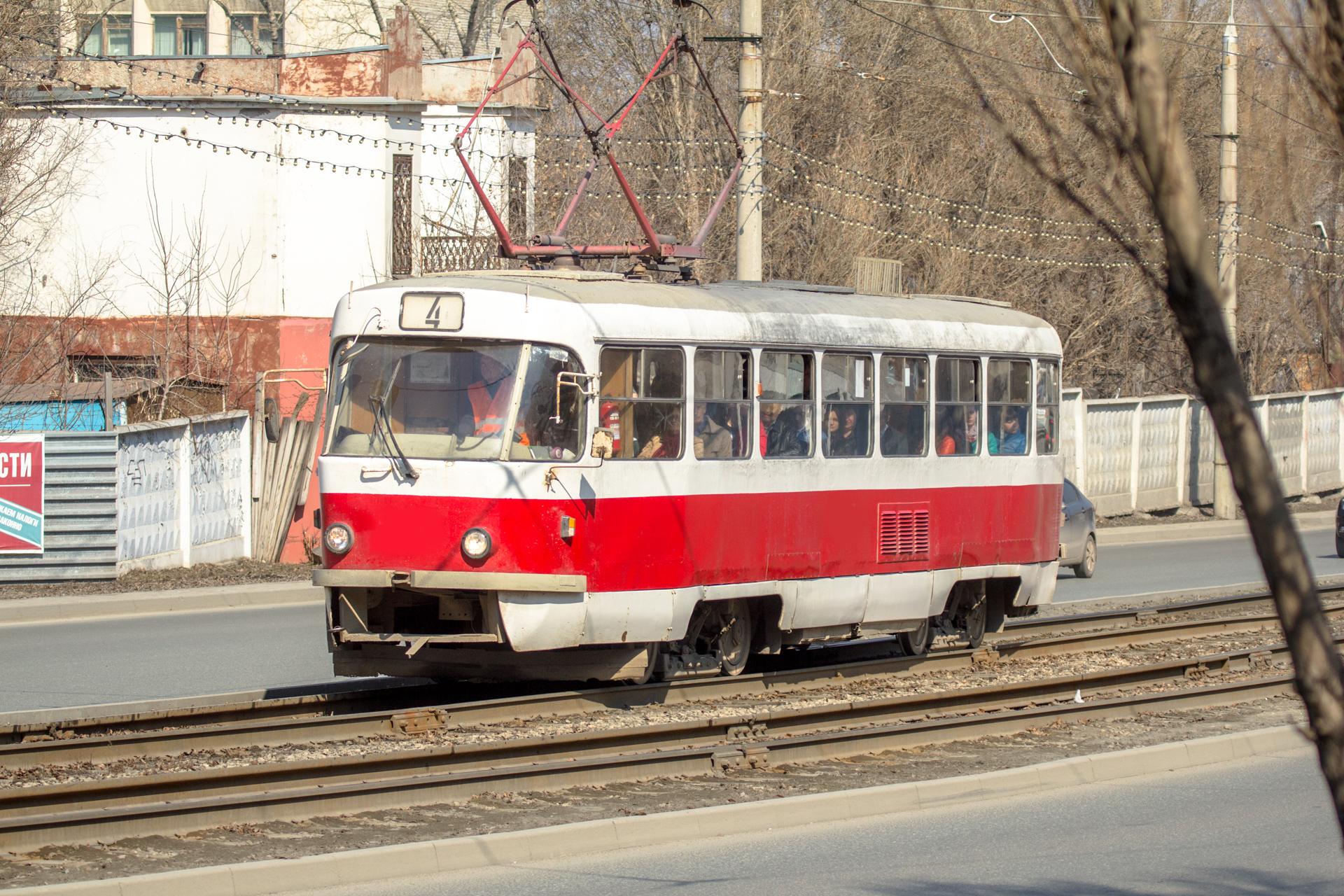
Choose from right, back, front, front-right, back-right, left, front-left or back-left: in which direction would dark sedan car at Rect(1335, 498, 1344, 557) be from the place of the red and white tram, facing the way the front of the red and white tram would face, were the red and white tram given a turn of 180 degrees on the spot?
front

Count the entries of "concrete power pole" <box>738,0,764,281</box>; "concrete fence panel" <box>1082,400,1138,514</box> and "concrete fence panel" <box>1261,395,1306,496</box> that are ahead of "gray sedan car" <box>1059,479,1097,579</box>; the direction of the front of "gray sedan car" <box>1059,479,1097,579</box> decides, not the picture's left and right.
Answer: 1

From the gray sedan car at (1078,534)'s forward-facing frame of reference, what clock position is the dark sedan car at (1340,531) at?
the dark sedan car at (1340,531) is roughly at 6 o'clock from the gray sedan car at (1078,534).

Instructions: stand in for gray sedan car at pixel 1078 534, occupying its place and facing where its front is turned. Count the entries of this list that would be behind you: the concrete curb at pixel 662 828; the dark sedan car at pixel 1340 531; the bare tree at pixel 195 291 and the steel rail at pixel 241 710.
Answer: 1

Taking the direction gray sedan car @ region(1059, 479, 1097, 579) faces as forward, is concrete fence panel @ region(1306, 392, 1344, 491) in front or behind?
behind

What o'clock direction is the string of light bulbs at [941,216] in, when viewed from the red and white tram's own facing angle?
The string of light bulbs is roughly at 5 o'clock from the red and white tram.

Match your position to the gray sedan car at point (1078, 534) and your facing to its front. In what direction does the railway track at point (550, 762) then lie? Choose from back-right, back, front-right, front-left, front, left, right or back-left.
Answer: front-left

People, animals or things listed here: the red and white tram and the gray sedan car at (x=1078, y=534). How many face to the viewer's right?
0

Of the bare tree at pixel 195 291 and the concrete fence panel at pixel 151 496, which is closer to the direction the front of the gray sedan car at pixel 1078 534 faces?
the concrete fence panel

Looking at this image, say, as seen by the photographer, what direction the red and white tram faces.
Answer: facing the viewer and to the left of the viewer

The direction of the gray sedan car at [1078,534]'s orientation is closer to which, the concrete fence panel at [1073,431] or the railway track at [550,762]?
the railway track

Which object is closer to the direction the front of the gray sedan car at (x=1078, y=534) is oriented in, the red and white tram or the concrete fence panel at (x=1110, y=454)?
the red and white tram
